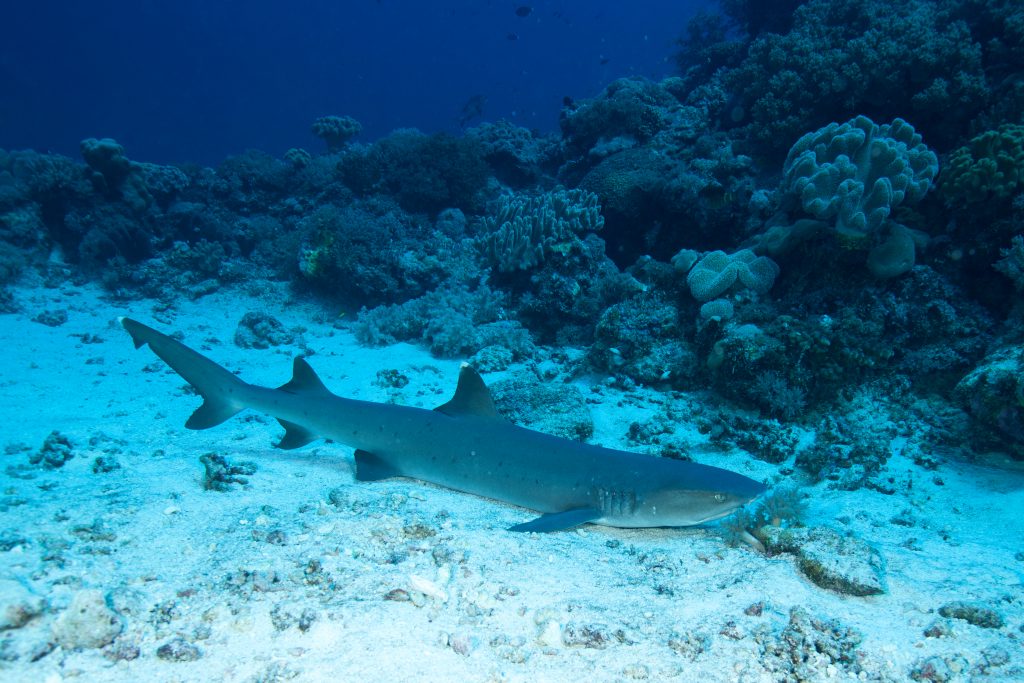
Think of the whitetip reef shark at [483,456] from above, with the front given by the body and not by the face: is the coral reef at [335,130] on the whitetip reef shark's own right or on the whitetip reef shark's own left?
on the whitetip reef shark's own left

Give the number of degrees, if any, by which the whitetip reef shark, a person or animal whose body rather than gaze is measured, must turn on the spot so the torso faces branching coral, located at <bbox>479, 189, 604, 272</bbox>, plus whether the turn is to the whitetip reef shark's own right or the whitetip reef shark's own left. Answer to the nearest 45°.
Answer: approximately 90° to the whitetip reef shark's own left

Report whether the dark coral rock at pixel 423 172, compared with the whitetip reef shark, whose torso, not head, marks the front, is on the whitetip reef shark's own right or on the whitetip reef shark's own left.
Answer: on the whitetip reef shark's own left

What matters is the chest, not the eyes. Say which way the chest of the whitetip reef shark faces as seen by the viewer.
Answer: to the viewer's right

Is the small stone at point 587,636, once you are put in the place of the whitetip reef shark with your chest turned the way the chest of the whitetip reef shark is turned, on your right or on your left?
on your right

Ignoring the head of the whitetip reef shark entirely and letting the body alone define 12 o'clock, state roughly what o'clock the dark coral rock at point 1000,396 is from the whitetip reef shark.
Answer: The dark coral rock is roughly at 12 o'clock from the whitetip reef shark.

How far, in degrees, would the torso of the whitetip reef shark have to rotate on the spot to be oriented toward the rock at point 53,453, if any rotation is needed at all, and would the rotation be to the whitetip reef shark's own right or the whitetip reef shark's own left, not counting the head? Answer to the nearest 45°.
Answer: approximately 180°

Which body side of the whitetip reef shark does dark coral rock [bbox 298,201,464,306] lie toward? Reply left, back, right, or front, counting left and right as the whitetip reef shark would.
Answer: left

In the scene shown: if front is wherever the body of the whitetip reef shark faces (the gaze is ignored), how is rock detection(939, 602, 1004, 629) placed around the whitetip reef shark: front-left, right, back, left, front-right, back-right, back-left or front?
front-right

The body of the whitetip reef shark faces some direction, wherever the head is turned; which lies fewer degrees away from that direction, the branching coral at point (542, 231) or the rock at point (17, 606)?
the branching coral
